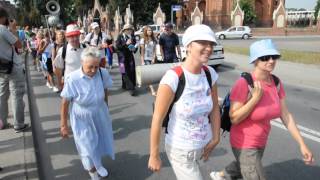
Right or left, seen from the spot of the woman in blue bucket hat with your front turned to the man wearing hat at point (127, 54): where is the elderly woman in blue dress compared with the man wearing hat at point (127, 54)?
left

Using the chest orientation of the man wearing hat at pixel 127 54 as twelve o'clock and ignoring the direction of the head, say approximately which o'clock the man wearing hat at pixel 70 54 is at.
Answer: the man wearing hat at pixel 70 54 is roughly at 2 o'clock from the man wearing hat at pixel 127 54.

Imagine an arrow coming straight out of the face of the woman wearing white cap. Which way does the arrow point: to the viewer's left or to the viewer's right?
to the viewer's right

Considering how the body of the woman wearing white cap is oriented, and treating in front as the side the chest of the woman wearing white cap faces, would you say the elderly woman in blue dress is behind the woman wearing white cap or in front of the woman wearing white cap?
behind

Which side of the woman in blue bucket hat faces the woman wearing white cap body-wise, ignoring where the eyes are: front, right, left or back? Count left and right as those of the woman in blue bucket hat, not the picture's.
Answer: right

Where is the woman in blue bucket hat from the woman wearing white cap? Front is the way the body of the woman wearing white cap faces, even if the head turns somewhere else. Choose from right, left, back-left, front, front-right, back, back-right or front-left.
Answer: left

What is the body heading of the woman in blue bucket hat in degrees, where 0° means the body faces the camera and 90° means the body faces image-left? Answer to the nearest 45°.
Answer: approximately 315°
